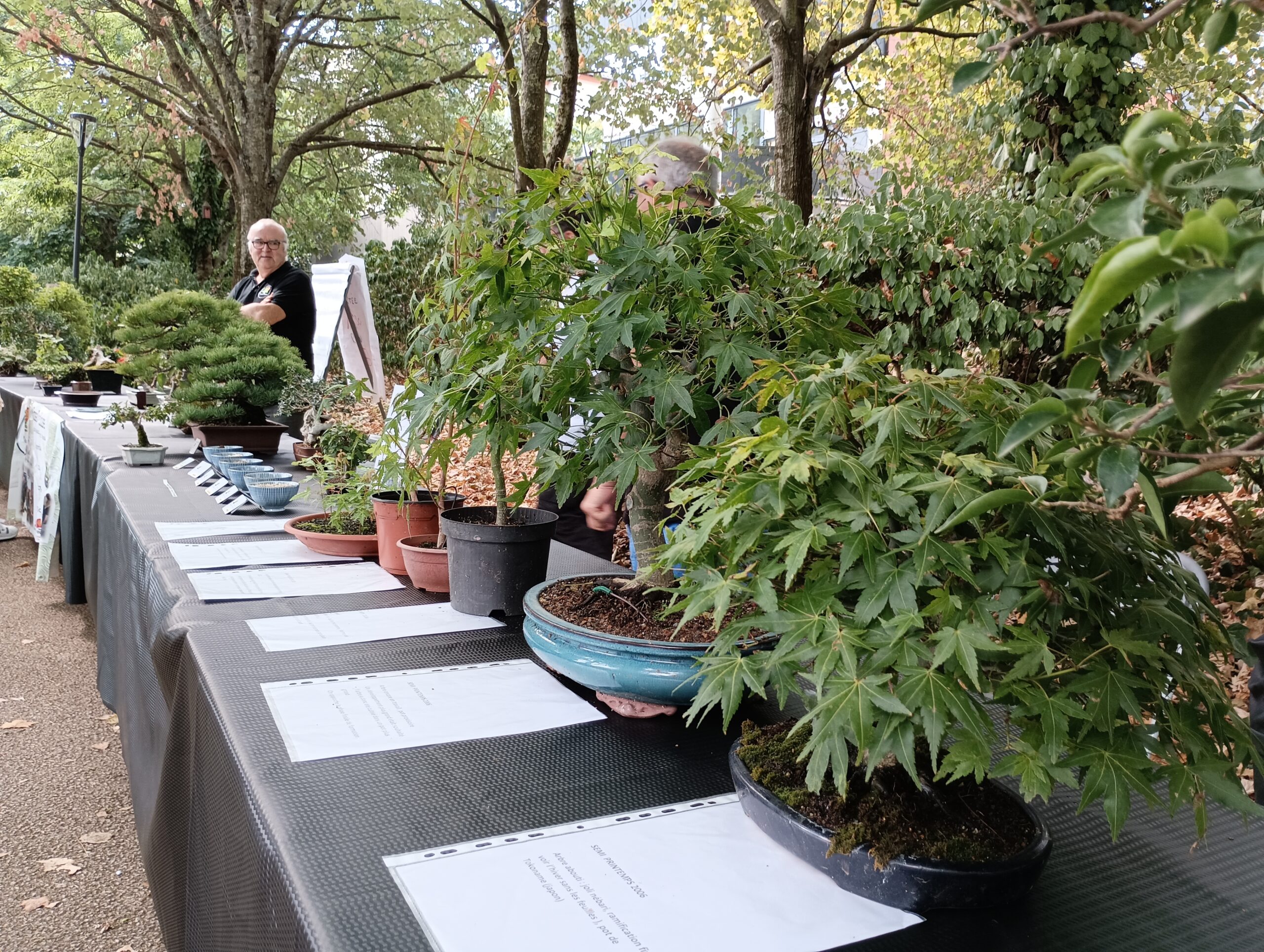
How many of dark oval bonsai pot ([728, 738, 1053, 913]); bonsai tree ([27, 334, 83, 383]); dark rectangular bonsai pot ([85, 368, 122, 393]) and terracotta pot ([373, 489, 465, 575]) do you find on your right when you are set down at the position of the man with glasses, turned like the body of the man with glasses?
2

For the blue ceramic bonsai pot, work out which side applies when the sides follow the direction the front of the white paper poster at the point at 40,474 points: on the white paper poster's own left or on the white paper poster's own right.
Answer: on the white paper poster's own left

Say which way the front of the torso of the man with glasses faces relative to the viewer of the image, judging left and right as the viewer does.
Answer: facing the viewer and to the left of the viewer

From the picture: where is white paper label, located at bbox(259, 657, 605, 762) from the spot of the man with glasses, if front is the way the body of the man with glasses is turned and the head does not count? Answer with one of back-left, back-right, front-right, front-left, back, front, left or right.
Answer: front-left

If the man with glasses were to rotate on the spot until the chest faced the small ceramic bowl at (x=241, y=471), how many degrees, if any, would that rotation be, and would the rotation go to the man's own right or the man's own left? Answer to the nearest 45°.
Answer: approximately 45° to the man's own left

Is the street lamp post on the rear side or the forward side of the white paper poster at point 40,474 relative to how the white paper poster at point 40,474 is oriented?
on the rear side

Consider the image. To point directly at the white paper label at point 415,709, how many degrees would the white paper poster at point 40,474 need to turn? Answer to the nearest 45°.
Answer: approximately 45° to its left

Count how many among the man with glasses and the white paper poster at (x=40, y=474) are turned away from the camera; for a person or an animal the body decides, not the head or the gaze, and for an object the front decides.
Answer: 0

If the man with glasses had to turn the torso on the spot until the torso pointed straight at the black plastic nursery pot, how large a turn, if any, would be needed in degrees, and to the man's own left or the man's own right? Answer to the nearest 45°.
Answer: approximately 45° to the man's own left

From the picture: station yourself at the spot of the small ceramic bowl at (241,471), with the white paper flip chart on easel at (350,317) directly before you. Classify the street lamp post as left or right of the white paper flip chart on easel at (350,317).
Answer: left
